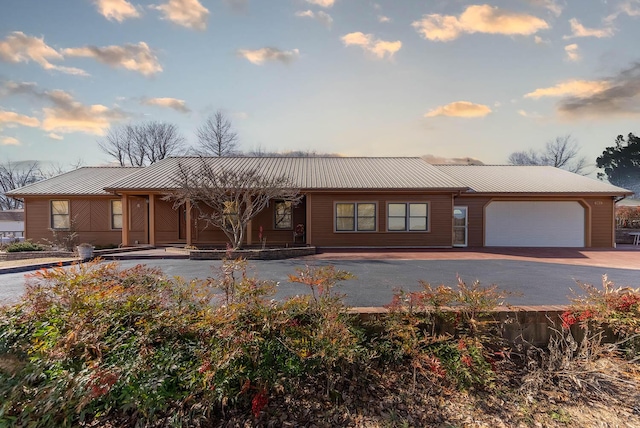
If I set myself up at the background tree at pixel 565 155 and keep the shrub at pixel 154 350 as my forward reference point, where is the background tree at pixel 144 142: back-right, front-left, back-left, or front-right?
front-right

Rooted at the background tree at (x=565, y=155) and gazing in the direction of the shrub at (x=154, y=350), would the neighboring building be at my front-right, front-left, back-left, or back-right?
front-right

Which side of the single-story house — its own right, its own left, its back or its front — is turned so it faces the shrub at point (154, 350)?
front

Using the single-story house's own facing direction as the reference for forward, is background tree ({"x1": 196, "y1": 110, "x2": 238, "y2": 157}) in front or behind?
behind

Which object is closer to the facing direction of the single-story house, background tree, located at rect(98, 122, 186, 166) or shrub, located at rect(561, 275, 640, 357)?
the shrub

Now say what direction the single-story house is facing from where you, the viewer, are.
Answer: facing the viewer

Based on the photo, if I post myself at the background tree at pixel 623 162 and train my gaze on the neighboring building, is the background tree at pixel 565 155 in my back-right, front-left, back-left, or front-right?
front-right

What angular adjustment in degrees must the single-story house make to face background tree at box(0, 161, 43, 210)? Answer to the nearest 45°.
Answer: approximately 135° to its right

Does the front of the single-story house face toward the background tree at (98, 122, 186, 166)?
no

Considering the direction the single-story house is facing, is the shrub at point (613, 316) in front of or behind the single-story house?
in front

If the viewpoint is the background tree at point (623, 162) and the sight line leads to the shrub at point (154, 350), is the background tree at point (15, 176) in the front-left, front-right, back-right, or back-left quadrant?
front-right

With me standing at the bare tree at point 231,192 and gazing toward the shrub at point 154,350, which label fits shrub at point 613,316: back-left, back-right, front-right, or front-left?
front-left
